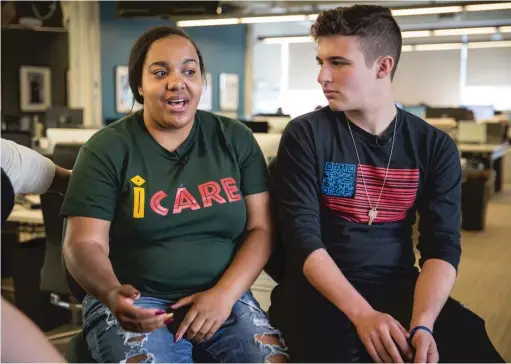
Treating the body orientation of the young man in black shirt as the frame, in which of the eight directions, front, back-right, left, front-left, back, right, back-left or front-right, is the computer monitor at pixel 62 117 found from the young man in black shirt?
back-right

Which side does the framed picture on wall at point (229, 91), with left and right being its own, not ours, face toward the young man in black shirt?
front

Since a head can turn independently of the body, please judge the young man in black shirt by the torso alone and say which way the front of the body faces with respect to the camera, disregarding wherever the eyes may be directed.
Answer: toward the camera

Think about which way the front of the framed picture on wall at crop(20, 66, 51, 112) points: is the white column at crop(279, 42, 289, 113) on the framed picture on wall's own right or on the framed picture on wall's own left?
on the framed picture on wall's own left

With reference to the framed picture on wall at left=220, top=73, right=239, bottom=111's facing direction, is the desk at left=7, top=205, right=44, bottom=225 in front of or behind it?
in front

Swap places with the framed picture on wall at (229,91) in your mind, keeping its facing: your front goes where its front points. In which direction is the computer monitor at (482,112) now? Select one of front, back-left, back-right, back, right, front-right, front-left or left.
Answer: left

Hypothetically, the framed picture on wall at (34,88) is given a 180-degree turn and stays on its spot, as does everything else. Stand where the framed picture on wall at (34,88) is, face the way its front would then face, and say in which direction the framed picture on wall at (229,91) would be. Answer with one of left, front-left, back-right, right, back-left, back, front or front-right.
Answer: front-right

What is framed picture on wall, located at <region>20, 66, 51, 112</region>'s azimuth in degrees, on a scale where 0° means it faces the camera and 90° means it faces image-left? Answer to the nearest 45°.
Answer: approximately 0°

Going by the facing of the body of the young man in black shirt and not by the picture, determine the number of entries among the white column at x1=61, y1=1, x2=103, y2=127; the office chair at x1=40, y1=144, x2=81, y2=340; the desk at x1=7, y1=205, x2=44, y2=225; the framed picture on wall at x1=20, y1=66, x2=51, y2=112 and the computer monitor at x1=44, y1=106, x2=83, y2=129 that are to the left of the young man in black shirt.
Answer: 0

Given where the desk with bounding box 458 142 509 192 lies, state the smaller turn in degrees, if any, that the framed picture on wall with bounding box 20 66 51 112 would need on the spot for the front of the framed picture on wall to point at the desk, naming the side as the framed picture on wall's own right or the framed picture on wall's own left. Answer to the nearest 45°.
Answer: approximately 45° to the framed picture on wall's own left

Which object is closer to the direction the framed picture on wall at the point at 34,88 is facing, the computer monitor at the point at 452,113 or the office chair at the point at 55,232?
the office chair

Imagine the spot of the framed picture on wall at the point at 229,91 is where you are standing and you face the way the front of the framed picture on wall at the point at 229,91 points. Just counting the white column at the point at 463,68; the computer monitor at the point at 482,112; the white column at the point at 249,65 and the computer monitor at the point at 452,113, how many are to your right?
0

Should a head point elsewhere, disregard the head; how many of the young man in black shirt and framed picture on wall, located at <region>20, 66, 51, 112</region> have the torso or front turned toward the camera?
2

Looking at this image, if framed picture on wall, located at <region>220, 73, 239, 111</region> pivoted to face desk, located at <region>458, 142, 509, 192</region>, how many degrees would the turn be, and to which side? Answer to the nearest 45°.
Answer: approximately 45° to its left

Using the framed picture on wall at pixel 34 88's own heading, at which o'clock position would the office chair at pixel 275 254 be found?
The office chair is roughly at 12 o'clock from the framed picture on wall.

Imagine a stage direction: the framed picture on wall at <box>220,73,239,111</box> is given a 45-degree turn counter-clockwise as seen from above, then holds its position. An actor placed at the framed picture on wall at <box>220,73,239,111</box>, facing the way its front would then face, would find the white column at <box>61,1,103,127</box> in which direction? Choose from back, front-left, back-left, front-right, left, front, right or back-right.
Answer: right

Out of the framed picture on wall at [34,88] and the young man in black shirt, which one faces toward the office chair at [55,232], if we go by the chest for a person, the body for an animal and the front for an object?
the framed picture on wall

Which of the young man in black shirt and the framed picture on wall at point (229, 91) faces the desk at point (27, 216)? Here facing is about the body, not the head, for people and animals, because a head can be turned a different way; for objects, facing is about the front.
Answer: the framed picture on wall
